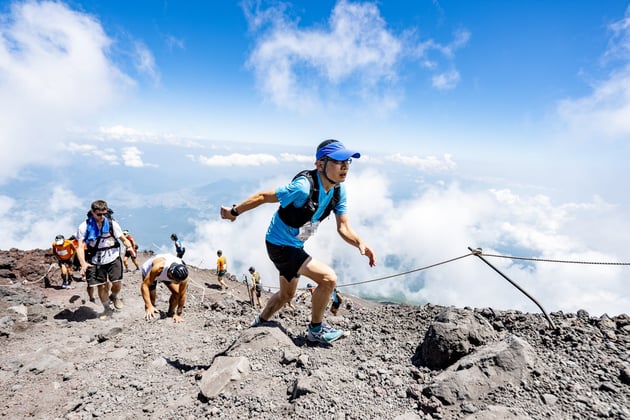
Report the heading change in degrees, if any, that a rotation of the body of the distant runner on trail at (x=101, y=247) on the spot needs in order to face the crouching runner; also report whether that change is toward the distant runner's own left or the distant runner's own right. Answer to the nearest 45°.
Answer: approximately 45° to the distant runner's own left

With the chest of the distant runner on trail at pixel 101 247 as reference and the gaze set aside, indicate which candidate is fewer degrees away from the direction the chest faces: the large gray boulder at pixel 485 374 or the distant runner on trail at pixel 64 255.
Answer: the large gray boulder

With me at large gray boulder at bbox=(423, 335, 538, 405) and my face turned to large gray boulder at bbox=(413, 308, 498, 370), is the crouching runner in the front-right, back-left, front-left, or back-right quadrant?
front-left

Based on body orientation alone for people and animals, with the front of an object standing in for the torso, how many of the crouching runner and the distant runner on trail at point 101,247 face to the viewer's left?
0

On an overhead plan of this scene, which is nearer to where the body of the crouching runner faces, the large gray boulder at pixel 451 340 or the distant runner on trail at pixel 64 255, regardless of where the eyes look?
the large gray boulder

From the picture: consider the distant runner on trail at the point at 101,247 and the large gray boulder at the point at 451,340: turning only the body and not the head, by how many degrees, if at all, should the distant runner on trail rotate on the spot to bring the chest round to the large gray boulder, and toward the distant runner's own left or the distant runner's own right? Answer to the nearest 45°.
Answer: approximately 45° to the distant runner's own left

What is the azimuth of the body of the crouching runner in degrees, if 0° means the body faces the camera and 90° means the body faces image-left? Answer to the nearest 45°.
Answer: approximately 315°

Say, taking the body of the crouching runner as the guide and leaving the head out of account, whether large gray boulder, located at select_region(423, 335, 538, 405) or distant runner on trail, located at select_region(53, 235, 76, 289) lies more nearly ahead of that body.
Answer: the large gray boulder

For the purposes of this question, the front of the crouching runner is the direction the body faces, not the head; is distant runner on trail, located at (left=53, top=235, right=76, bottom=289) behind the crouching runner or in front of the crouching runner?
behind

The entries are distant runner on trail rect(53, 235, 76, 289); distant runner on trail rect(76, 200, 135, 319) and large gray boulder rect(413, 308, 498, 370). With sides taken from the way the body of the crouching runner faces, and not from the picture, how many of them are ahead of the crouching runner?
1

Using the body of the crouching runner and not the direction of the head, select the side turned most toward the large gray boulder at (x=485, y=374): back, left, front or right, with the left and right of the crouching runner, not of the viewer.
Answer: front

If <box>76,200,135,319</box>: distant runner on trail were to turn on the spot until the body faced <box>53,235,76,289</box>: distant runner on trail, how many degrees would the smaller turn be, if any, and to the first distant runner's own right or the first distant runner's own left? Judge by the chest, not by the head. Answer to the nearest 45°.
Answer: approximately 180°

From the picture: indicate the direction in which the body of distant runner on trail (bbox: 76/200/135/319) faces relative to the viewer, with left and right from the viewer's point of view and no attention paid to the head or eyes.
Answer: facing the viewer

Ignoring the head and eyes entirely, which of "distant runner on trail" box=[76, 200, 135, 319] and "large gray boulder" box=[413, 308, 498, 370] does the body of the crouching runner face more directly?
the large gray boulder
